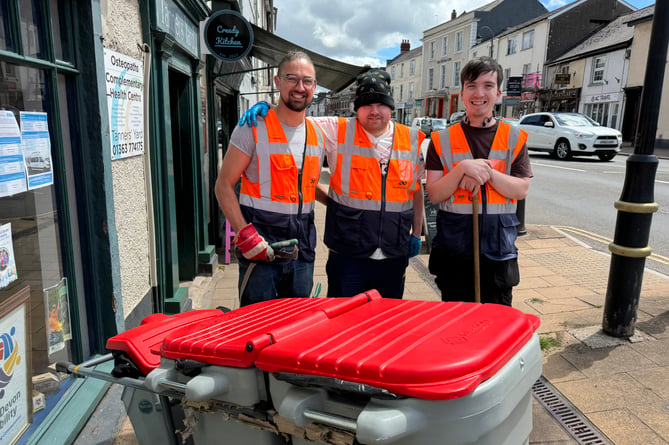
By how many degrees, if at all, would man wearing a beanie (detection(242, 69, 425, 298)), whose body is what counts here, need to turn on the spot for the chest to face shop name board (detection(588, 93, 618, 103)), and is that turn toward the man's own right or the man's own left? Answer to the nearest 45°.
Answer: approximately 135° to the man's own left

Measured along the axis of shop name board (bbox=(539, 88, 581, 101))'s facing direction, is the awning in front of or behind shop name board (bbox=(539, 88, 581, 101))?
in front

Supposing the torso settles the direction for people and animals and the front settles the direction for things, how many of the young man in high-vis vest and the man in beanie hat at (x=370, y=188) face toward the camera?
2

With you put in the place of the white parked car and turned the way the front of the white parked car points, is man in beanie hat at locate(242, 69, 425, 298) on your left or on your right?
on your right

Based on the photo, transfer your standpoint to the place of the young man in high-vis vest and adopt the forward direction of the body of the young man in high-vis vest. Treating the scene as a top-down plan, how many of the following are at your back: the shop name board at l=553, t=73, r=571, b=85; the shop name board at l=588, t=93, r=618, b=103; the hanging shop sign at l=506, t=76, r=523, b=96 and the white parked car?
4

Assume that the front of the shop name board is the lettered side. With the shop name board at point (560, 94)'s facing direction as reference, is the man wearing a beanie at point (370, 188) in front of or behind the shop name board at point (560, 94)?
in front

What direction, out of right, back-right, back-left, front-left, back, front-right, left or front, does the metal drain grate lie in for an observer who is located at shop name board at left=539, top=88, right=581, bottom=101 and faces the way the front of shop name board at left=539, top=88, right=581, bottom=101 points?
front-left

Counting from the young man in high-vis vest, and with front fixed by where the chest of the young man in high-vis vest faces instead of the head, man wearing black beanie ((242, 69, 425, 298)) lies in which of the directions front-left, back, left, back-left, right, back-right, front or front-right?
right

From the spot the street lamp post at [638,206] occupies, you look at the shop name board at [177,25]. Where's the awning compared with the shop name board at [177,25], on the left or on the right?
right

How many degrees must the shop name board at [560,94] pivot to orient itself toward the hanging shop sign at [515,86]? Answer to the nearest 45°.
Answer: approximately 45° to its right

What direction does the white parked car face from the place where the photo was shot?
facing the viewer and to the right of the viewer

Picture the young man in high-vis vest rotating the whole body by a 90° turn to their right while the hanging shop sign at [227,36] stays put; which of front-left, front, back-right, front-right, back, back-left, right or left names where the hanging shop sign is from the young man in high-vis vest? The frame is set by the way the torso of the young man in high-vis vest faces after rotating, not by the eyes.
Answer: front-right

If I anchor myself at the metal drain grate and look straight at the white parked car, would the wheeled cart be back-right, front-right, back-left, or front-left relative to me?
back-left

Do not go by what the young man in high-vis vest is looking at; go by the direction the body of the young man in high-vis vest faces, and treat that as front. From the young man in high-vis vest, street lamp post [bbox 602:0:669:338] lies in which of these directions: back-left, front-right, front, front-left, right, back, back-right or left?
back-left
